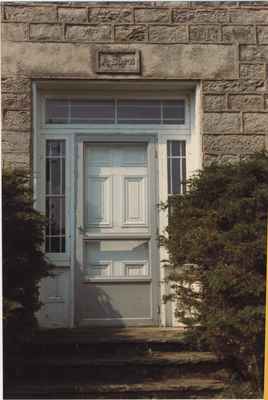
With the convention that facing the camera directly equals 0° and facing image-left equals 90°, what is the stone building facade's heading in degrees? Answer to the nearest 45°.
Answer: approximately 0°

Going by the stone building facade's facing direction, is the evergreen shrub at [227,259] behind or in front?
in front
